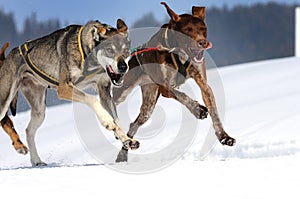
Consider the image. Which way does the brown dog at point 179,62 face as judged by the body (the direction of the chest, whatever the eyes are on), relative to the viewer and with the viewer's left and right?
facing the viewer and to the right of the viewer

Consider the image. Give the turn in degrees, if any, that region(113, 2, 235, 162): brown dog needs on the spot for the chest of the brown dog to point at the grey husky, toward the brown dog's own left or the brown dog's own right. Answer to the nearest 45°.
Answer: approximately 135° to the brown dog's own right
